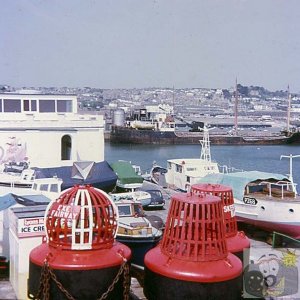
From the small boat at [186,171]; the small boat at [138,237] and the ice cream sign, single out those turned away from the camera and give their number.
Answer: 0

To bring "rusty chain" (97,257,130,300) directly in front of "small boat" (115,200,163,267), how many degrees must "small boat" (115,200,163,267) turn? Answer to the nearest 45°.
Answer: approximately 45° to its right

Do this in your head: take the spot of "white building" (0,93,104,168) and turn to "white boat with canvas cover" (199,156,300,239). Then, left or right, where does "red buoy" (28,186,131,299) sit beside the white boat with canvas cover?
right

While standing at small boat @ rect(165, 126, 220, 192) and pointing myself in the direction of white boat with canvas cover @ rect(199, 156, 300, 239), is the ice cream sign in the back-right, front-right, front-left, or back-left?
front-right

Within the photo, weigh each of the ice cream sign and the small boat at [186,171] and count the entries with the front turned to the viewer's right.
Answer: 0

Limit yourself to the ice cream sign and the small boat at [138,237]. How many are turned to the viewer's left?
0

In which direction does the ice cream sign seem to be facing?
toward the camera

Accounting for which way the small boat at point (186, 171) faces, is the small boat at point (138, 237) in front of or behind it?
in front

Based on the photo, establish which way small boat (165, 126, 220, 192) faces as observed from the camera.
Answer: facing the viewer and to the left of the viewer

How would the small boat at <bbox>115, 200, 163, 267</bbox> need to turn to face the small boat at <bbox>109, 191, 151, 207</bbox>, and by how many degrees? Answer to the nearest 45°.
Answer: approximately 135° to its left

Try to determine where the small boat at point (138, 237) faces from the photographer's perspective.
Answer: facing the viewer and to the right of the viewer

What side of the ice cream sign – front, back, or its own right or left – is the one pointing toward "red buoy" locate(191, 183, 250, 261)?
left

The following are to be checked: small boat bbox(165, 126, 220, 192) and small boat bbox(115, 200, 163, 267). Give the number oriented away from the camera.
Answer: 0
